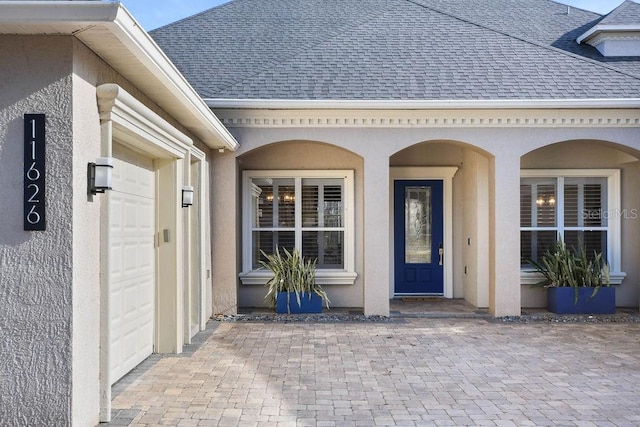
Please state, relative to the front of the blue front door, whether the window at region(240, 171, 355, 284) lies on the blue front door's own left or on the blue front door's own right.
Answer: on the blue front door's own right

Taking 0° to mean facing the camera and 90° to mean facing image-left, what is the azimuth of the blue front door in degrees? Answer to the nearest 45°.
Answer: approximately 0°

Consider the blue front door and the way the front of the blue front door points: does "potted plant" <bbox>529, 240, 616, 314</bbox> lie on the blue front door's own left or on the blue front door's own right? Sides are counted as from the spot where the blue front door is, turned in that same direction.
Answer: on the blue front door's own left

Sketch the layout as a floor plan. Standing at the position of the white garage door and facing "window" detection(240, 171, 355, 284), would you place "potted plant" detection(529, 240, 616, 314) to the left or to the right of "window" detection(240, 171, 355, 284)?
right

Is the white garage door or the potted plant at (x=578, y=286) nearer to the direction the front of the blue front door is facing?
the white garage door

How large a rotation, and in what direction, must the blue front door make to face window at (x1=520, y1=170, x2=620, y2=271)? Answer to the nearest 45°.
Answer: approximately 90° to its left

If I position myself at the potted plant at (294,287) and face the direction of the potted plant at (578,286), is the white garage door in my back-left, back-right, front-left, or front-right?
back-right

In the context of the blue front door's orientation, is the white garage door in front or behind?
in front

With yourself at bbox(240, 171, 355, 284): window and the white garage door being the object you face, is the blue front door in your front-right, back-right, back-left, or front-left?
back-left

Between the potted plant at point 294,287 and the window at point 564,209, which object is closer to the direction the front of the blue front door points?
the potted plant

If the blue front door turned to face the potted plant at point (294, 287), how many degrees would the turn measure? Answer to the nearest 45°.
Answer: approximately 45° to its right
